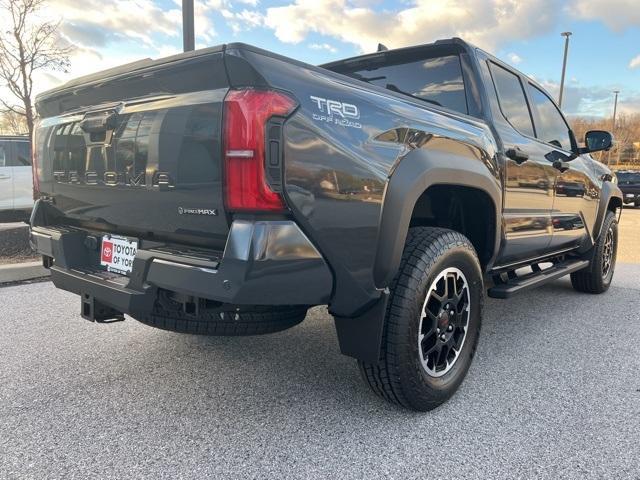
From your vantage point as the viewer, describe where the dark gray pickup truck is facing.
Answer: facing away from the viewer and to the right of the viewer

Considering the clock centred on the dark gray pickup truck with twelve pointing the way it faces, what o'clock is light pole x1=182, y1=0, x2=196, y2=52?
The light pole is roughly at 10 o'clock from the dark gray pickup truck.

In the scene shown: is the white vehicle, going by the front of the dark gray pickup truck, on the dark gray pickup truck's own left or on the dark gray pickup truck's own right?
on the dark gray pickup truck's own left
